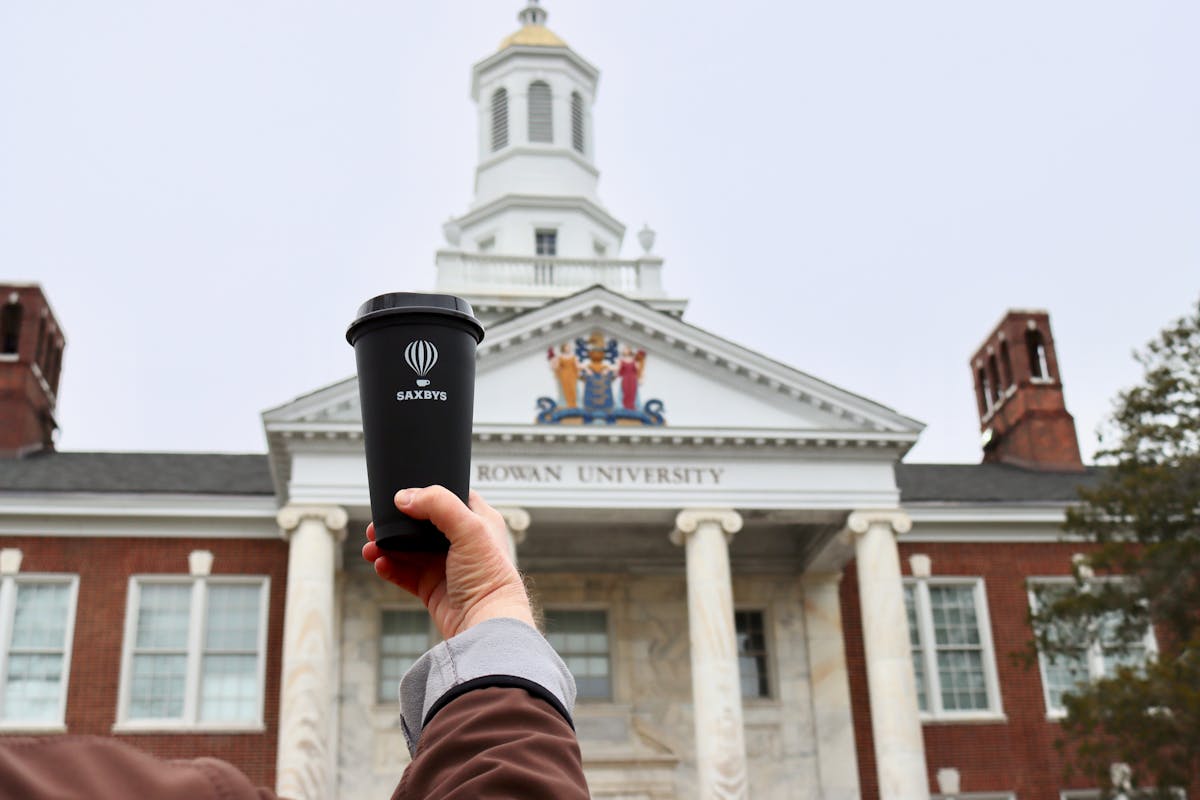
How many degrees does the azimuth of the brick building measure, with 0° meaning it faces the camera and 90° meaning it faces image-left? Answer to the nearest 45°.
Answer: approximately 0°

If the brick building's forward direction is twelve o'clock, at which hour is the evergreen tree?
The evergreen tree is roughly at 10 o'clock from the brick building.
